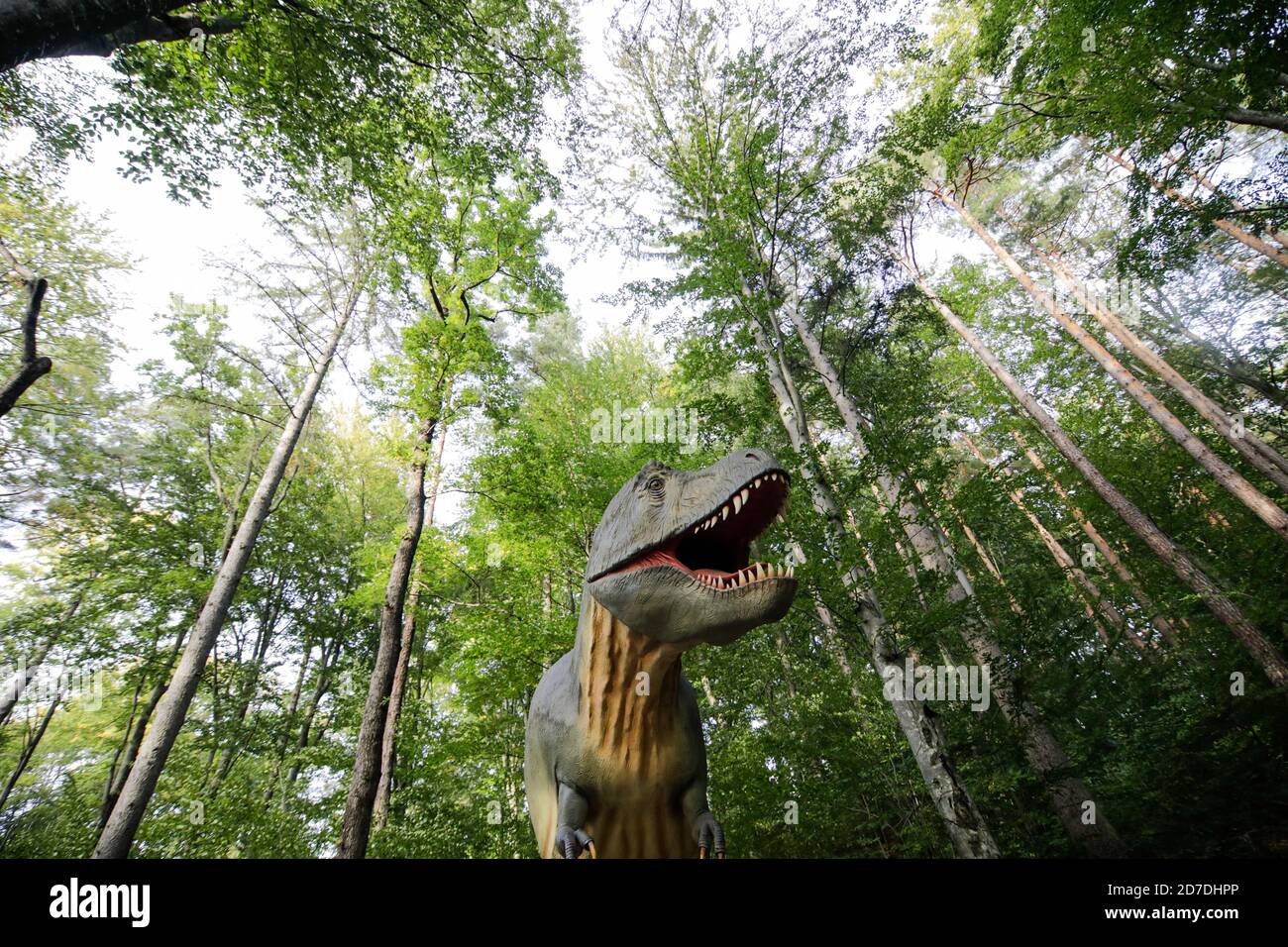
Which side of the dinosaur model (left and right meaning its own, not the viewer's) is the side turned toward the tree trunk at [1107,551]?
left

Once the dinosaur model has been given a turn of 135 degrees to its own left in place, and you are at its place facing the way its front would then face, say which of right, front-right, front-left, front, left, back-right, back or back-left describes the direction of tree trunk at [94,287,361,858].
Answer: front-left

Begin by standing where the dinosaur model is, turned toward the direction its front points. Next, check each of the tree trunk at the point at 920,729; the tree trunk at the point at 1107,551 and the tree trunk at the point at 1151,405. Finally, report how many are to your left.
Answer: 3

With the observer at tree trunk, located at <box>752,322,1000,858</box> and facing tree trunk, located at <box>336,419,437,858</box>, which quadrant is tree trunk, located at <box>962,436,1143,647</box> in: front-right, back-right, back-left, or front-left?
back-right

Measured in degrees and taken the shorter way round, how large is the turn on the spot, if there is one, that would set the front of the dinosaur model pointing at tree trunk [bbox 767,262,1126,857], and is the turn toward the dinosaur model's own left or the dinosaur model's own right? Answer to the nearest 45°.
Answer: approximately 90° to the dinosaur model's own left

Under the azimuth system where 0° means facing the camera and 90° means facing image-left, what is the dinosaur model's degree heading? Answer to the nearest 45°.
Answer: approximately 315°

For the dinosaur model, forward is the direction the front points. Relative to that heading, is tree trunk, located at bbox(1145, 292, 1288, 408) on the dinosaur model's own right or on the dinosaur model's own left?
on the dinosaur model's own left

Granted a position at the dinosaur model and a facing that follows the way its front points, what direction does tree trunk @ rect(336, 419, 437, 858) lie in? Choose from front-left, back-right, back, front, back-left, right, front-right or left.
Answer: back

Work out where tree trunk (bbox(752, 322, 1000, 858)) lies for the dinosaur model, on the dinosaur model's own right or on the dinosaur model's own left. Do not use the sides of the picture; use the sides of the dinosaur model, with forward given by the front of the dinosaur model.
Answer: on the dinosaur model's own left
